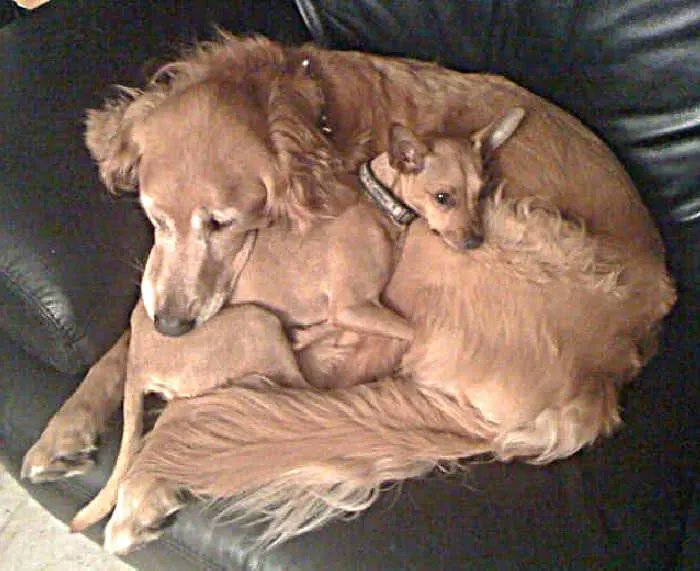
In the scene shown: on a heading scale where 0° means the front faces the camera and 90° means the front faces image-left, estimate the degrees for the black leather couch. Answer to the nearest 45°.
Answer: approximately 45°
